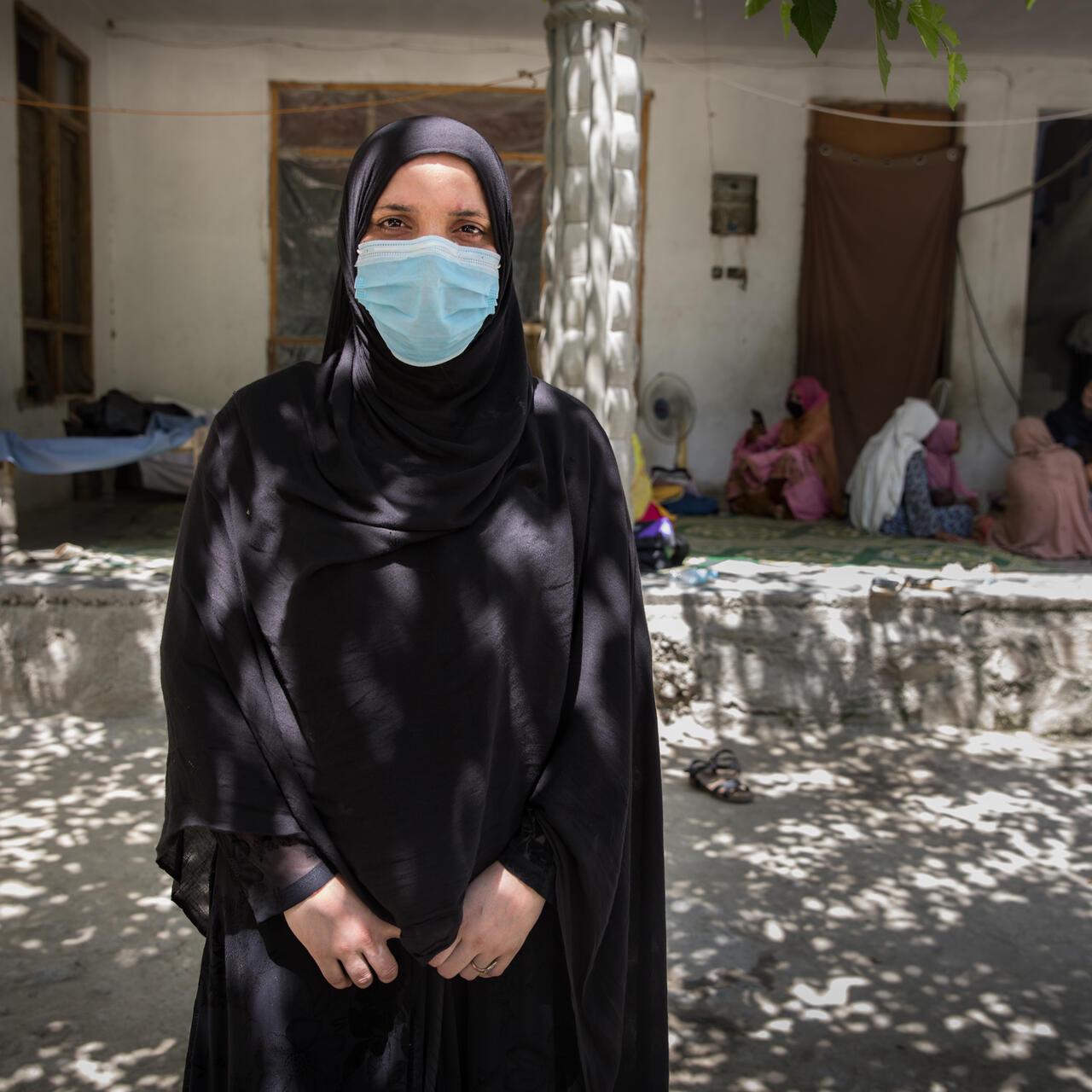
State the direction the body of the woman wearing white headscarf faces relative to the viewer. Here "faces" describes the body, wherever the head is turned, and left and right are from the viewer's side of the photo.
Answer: facing away from the viewer and to the right of the viewer

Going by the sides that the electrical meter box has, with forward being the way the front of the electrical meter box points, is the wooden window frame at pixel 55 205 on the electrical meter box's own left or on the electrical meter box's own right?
on the electrical meter box's own right

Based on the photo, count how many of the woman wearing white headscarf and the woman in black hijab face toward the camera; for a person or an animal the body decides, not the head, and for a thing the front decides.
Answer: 1

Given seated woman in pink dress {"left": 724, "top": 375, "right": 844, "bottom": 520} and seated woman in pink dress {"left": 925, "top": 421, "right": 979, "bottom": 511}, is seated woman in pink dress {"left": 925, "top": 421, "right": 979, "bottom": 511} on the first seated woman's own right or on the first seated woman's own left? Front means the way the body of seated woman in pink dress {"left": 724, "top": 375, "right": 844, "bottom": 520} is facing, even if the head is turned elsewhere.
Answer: on the first seated woman's own left

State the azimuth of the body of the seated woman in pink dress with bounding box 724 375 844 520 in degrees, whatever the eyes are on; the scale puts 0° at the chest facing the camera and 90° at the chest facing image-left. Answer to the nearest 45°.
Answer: approximately 45°

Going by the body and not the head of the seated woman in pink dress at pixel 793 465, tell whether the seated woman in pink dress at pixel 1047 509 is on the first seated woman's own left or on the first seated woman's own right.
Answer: on the first seated woman's own left

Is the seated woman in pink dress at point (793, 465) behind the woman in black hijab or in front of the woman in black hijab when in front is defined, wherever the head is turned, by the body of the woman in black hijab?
behind

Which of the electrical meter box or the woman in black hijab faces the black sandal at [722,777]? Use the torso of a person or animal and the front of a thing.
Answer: the electrical meter box

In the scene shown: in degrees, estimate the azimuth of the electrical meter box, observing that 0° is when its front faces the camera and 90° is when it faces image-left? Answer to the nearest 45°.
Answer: approximately 0°

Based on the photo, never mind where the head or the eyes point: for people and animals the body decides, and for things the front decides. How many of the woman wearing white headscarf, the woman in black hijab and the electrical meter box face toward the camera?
2

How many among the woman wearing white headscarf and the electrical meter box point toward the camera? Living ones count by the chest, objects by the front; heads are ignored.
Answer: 1
